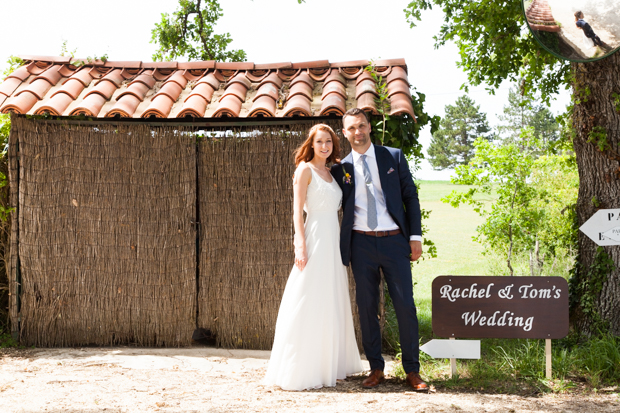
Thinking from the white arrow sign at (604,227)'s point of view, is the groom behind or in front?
in front

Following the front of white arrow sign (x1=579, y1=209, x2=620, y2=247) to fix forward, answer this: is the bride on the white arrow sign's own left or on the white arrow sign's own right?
on the white arrow sign's own right

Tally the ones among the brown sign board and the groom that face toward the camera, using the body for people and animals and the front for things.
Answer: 2

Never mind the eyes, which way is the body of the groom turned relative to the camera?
toward the camera

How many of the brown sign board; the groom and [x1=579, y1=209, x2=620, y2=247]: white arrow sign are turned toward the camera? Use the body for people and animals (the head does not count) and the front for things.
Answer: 3

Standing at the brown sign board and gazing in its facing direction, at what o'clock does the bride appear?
The bride is roughly at 2 o'clock from the brown sign board.

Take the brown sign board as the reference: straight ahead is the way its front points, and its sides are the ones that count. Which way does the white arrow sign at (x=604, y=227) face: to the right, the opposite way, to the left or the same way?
the same way

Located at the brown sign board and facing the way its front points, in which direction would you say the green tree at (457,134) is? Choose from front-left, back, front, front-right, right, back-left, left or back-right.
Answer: back

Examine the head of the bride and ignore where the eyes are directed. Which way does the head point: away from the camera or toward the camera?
toward the camera

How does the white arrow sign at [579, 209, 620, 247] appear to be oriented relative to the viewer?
toward the camera

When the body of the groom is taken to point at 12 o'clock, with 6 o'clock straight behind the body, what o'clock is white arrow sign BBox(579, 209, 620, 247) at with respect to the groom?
The white arrow sign is roughly at 8 o'clock from the groom.

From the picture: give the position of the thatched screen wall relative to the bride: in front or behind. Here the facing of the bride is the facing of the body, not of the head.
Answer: behind
